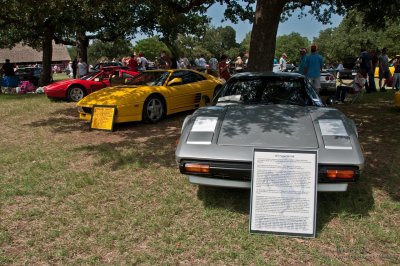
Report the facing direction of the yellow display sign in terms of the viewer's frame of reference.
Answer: facing the viewer

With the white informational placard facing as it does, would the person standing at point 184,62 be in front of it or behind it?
behind

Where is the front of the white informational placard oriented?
toward the camera

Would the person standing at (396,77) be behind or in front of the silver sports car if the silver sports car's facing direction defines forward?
behind

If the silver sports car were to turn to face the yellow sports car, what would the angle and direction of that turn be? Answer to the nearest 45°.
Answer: approximately 135° to its right

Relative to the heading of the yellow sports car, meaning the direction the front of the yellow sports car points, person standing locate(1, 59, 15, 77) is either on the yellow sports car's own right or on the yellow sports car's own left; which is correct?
on the yellow sports car's own right

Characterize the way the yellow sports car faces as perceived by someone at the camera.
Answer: facing the viewer and to the left of the viewer

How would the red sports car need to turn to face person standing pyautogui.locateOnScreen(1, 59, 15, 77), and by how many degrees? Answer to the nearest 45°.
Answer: approximately 90° to its right

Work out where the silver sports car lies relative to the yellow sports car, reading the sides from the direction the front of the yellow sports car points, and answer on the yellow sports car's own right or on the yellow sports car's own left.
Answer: on the yellow sports car's own left
